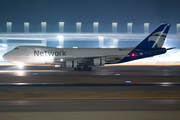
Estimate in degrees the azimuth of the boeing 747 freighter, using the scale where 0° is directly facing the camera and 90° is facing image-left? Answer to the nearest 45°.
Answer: approximately 90°
